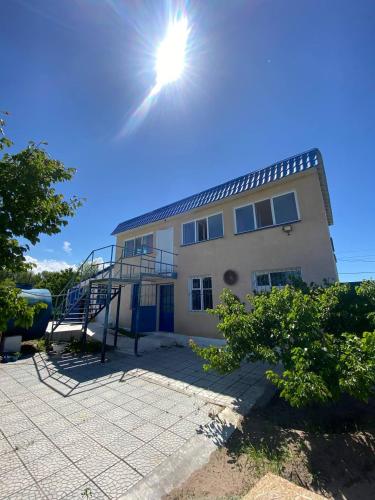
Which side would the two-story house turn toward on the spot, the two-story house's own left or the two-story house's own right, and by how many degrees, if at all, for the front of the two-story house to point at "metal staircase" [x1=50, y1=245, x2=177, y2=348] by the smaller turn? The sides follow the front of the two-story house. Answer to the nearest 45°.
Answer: approximately 45° to the two-story house's own right

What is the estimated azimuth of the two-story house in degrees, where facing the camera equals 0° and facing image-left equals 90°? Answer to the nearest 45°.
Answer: approximately 45°

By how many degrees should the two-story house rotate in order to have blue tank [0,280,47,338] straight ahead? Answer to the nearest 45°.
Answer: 0° — it already faces it

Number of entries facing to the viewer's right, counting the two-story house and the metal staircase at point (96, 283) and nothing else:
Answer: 0
